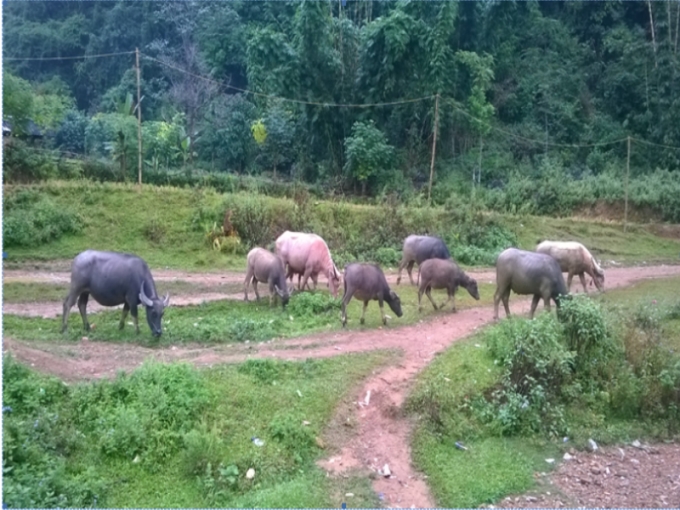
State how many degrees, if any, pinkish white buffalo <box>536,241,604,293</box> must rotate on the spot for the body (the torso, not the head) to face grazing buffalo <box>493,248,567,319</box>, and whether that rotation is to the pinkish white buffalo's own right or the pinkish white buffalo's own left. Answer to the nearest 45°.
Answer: approximately 90° to the pinkish white buffalo's own right

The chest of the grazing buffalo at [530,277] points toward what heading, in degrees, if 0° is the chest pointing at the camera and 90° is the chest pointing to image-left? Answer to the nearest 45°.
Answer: approximately 270°

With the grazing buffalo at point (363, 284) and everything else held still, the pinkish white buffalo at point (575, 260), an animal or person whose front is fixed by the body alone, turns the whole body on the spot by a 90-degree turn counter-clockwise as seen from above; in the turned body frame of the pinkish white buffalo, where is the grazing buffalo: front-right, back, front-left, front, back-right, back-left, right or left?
back-left

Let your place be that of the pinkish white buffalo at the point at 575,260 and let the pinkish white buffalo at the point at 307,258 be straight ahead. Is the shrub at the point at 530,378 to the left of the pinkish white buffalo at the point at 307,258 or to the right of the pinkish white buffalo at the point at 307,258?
left

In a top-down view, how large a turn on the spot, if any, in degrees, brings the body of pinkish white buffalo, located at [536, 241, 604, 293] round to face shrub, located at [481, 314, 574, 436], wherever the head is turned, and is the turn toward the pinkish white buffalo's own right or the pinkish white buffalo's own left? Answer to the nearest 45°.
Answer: approximately 90° to the pinkish white buffalo's own right

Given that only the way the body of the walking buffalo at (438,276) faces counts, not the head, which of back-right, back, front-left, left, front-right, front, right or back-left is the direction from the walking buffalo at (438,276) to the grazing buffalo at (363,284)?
back-right

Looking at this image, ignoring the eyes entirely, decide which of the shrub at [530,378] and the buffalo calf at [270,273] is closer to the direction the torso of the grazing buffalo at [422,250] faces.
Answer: the shrub

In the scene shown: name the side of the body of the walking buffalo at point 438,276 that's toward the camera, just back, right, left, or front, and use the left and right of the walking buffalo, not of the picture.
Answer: right

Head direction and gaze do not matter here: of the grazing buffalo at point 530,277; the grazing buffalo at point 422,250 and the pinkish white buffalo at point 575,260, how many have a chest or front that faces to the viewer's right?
3

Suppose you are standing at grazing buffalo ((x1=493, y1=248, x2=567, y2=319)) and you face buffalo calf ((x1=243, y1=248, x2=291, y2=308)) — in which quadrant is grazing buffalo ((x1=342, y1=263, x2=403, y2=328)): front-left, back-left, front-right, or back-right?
front-left

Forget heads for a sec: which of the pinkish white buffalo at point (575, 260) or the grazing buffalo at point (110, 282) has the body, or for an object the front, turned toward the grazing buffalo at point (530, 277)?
the grazing buffalo at point (110, 282)

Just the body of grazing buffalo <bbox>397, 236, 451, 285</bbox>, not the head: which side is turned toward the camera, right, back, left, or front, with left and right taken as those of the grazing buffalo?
right

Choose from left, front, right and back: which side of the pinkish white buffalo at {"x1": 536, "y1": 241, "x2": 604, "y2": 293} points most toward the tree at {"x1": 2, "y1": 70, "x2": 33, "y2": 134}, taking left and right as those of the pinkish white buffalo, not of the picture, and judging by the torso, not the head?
back

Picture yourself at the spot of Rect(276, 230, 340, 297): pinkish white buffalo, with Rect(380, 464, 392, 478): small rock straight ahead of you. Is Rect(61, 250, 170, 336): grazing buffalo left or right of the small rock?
right
